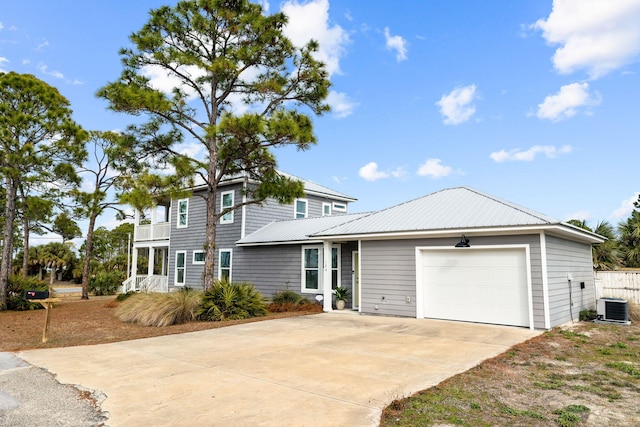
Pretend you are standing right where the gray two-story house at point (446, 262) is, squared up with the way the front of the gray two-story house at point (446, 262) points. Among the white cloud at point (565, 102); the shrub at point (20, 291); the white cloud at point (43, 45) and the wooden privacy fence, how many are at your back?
2

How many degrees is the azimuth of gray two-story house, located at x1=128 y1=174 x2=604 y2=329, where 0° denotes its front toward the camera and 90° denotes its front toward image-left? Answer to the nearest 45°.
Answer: approximately 45°

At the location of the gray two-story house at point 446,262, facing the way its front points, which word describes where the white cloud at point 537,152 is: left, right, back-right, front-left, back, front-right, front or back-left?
back

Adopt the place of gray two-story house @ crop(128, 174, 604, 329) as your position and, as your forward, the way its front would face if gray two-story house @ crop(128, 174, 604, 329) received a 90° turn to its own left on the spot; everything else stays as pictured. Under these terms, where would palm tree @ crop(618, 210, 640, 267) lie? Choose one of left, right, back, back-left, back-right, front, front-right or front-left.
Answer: left

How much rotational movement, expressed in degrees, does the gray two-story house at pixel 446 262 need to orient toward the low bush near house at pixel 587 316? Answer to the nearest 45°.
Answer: approximately 135° to its left
